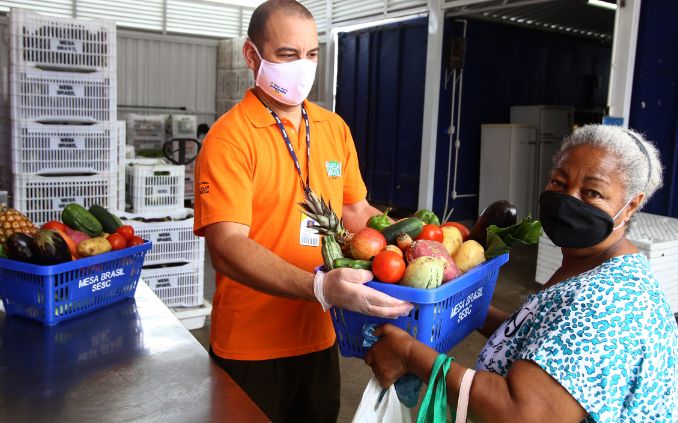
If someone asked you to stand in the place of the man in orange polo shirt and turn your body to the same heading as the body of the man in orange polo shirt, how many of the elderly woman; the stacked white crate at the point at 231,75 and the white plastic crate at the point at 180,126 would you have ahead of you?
1

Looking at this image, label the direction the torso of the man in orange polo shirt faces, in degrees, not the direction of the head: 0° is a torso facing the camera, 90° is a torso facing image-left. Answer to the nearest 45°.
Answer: approximately 315°

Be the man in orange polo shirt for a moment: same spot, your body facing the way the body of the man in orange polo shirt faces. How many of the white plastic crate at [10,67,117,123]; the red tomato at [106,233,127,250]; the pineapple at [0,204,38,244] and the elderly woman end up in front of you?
1

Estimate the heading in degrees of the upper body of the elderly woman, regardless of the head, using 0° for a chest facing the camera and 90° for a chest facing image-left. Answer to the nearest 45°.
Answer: approximately 90°

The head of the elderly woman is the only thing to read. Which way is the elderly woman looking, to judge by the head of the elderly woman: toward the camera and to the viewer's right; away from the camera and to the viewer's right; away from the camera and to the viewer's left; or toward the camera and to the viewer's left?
toward the camera and to the viewer's left

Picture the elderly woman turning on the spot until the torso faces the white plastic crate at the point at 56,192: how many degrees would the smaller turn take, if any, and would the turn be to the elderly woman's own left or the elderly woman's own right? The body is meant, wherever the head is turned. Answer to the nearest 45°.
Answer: approximately 45° to the elderly woman's own right

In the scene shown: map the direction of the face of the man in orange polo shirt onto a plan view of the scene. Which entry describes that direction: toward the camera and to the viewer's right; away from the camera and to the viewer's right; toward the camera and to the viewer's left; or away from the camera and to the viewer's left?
toward the camera and to the viewer's right

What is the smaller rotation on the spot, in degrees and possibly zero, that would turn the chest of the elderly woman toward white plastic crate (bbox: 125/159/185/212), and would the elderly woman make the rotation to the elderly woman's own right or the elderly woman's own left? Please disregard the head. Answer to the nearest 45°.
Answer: approximately 45° to the elderly woman's own right

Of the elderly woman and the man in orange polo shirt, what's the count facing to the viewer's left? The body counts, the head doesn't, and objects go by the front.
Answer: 1

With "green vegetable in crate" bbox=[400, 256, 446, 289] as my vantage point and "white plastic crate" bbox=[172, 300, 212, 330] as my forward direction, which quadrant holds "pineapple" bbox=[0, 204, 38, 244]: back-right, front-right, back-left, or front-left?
front-left

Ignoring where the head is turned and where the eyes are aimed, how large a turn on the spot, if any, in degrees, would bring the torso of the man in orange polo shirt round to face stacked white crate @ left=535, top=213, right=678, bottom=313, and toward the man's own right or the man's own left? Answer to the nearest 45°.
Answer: approximately 90° to the man's own left

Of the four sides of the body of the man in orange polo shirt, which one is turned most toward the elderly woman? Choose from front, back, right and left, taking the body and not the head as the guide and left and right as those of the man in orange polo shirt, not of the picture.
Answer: front
